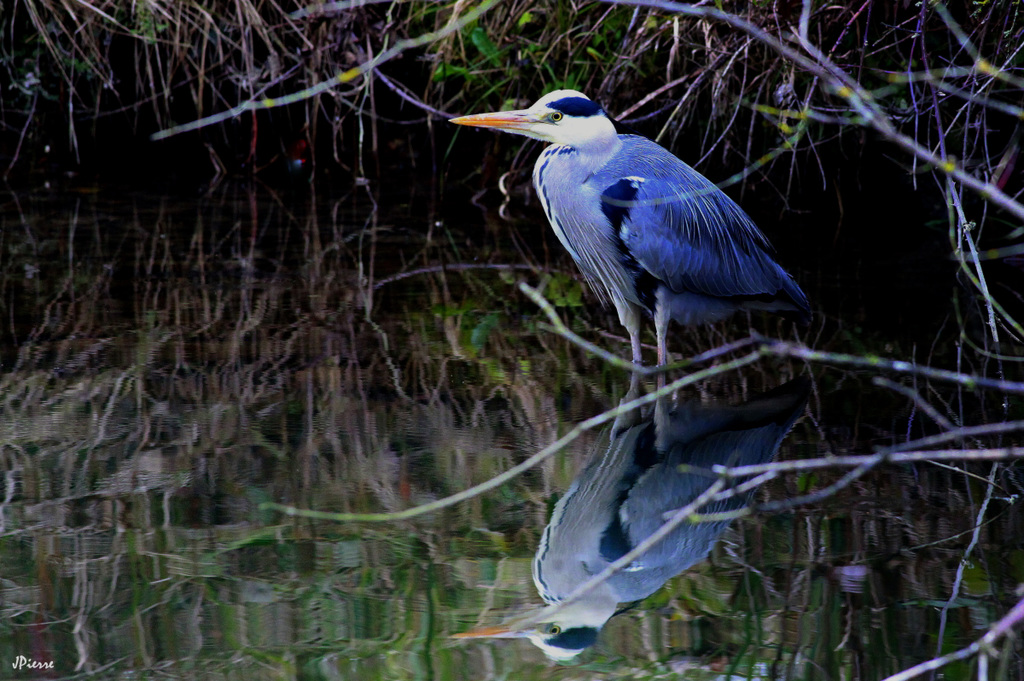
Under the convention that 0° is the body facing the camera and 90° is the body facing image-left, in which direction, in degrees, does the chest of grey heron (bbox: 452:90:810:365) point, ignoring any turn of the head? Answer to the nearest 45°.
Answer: approximately 90°
